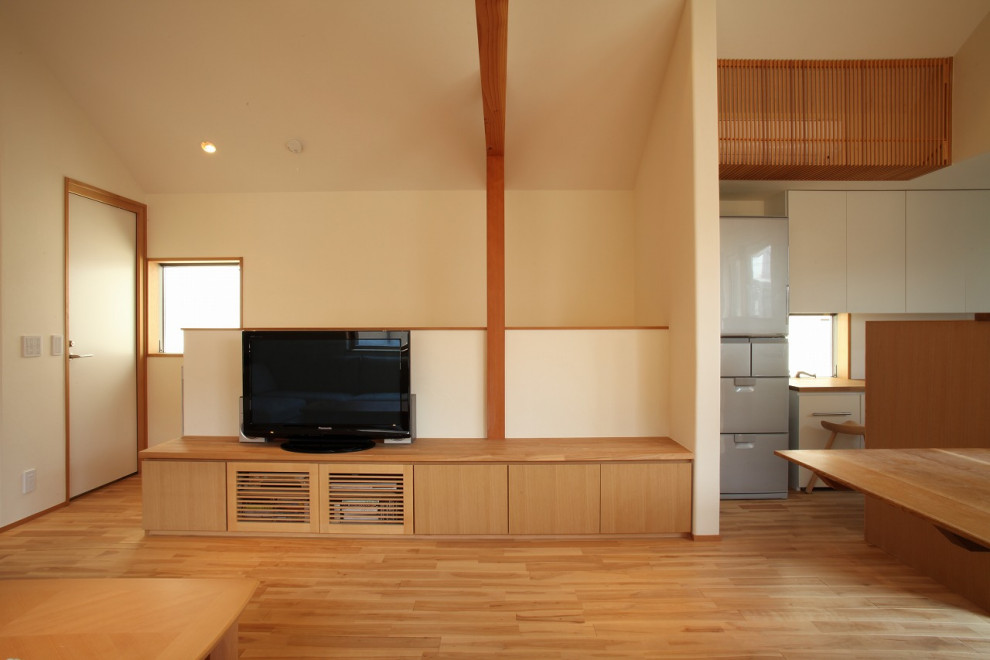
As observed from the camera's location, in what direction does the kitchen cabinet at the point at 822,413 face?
facing the viewer

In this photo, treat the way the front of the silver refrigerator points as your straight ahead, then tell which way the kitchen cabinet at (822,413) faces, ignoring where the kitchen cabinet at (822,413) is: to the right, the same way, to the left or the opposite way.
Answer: the same way

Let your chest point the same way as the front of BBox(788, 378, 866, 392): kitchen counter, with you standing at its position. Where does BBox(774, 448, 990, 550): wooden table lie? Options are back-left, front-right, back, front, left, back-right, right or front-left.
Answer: front

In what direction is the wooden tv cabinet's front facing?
toward the camera

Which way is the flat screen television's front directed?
toward the camera

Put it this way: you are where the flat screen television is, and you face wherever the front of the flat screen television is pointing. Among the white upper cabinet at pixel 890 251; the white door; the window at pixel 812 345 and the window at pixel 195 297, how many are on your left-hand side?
2

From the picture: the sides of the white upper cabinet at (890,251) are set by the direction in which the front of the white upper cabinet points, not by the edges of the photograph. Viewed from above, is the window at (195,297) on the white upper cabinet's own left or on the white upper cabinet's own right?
on the white upper cabinet's own right

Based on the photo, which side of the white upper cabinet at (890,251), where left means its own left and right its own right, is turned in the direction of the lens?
front

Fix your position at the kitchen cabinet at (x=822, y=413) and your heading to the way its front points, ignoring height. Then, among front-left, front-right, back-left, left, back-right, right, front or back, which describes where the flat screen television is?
front-right

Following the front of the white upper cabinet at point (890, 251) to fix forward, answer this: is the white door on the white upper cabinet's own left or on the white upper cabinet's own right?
on the white upper cabinet's own right

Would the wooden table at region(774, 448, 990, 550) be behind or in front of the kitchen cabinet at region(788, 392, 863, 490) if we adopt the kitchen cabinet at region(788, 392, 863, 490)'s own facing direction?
in front
